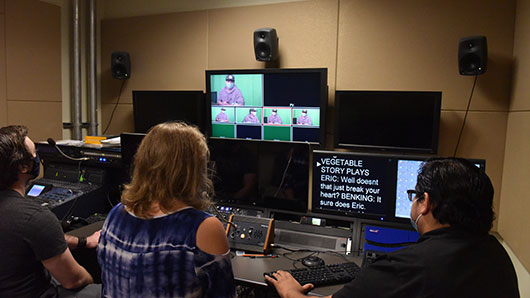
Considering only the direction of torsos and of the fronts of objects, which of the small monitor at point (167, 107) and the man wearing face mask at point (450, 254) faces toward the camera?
the small monitor

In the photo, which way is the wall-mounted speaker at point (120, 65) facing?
toward the camera

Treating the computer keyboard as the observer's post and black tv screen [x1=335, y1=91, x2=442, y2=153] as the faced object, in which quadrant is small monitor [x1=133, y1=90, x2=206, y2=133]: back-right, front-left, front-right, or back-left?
front-left

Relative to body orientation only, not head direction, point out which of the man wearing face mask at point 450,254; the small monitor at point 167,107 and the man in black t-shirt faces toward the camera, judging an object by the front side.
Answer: the small monitor

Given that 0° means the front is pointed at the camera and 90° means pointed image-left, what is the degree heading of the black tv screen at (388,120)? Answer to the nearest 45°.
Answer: approximately 45°

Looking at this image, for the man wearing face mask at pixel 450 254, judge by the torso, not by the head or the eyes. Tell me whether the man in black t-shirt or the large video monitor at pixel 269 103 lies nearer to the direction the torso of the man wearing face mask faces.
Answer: the large video monitor

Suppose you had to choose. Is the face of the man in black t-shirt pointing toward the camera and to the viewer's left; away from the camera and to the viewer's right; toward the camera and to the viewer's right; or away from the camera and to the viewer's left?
away from the camera and to the viewer's right

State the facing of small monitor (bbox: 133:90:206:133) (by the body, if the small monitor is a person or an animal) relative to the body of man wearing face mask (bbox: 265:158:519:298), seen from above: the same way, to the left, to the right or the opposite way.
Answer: the opposite way

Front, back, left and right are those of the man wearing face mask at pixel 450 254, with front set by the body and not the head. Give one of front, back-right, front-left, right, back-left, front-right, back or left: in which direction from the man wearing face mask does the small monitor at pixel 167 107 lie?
front

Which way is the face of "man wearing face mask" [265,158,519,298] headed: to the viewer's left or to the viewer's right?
to the viewer's left

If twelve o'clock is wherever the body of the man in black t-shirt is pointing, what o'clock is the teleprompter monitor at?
The teleprompter monitor is roughly at 2 o'clock from the man in black t-shirt.

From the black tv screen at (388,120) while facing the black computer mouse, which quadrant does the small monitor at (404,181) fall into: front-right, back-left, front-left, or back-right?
front-left

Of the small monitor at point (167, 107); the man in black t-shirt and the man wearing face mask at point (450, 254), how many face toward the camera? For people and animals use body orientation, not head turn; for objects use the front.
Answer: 1

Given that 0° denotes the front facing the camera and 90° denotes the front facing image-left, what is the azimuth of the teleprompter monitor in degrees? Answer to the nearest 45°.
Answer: approximately 45°

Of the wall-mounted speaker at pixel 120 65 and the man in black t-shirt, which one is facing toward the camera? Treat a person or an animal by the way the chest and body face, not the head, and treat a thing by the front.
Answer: the wall-mounted speaker

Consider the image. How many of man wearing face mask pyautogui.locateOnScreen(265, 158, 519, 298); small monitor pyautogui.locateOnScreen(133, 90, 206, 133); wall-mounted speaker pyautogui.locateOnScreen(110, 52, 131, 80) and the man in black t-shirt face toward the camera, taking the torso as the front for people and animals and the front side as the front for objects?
2

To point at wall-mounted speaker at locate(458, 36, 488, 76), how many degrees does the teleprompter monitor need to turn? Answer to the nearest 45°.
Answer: approximately 180°

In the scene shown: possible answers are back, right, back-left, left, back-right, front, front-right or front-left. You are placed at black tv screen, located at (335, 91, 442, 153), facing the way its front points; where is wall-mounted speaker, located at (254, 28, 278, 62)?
front-right

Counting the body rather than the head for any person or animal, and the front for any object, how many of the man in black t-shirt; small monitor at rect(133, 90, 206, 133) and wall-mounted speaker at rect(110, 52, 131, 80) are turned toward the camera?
2

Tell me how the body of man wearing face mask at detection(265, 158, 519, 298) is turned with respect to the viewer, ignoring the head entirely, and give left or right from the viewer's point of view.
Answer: facing away from the viewer and to the left of the viewer

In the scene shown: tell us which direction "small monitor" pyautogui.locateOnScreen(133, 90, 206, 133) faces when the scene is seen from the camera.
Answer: facing the viewer

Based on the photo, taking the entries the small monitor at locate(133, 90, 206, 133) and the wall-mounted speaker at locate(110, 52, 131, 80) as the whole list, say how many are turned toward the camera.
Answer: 2
